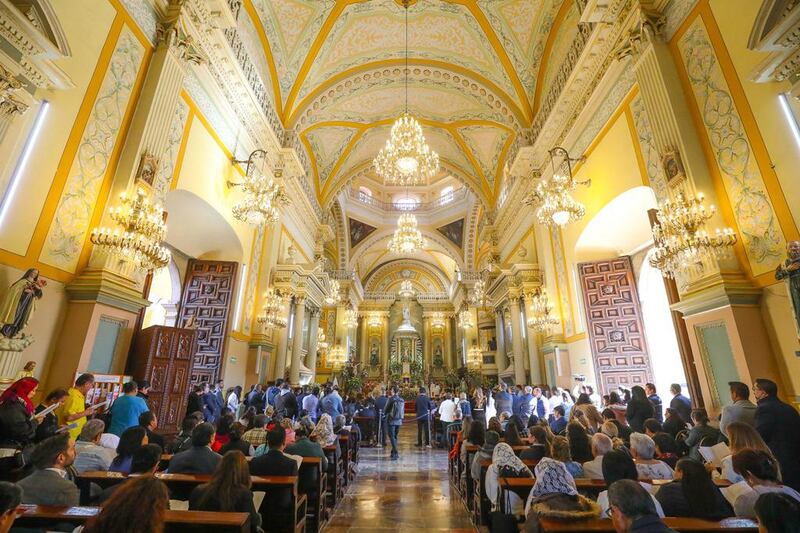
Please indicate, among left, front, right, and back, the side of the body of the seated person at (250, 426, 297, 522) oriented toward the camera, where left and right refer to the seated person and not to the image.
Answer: back

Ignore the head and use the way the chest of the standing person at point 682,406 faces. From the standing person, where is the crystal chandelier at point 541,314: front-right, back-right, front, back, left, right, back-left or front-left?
front

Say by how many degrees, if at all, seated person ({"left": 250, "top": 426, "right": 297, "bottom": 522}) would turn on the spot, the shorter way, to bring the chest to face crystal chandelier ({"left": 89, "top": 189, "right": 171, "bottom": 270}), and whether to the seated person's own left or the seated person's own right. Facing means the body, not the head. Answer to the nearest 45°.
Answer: approximately 45° to the seated person's own left

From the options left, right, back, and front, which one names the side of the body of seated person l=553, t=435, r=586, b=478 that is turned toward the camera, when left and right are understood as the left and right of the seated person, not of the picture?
back

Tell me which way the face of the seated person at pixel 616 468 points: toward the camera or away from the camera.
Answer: away from the camera

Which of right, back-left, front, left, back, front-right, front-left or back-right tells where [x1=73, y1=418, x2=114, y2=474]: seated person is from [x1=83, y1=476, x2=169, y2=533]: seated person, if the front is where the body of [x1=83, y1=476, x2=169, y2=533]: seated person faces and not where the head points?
front-left

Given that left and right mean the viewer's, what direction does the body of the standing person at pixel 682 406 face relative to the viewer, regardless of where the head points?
facing away from the viewer and to the left of the viewer

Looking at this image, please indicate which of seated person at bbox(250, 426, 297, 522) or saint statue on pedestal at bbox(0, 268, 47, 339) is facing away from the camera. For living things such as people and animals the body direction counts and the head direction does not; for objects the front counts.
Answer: the seated person

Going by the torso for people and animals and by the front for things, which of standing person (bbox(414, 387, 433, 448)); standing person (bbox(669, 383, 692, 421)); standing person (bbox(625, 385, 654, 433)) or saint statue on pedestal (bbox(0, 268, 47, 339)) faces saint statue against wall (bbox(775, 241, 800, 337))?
saint statue on pedestal (bbox(0, 268, 47, 339))

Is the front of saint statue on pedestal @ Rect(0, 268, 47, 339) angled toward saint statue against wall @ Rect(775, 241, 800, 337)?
yes

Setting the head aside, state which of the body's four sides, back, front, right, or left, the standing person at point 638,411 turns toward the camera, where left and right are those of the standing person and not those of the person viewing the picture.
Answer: back

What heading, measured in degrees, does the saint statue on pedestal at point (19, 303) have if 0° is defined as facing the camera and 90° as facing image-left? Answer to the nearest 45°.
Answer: approximately 315°

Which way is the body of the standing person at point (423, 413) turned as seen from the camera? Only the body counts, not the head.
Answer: away from the camera

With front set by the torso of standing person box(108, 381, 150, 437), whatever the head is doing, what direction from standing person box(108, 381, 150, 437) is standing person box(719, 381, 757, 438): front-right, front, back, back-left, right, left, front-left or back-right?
right
